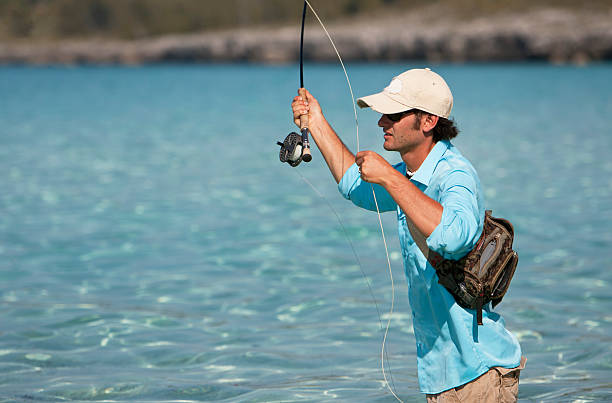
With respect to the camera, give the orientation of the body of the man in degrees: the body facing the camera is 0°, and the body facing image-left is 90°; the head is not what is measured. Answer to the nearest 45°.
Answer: approximately 90°

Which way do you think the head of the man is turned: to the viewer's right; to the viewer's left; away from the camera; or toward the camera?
to the viewer's left
